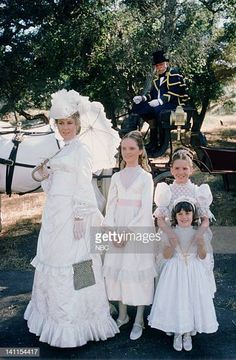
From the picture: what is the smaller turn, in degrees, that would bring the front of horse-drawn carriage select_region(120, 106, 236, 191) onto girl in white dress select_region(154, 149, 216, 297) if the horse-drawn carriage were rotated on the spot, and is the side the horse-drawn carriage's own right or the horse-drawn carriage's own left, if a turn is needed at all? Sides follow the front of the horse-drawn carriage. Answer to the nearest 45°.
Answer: approximately 90° to the horse-drawn carriage's own left

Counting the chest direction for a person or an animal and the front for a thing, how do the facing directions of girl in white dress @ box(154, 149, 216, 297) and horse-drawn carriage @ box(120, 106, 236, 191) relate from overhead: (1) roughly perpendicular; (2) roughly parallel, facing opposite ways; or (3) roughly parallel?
roughly perpendicular

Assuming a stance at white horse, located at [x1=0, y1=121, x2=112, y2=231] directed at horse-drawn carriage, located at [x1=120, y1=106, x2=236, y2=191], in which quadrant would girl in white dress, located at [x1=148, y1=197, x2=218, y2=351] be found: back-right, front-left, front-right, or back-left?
front-right

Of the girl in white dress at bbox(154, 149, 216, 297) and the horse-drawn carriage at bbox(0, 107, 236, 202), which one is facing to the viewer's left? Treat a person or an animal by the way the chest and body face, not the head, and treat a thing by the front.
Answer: the horse-drawn carriage

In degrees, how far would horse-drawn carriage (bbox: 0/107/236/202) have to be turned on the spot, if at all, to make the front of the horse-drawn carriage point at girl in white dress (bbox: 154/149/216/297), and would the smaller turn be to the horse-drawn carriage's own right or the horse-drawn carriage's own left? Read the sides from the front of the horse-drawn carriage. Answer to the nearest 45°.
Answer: approximately 135° to the horse-drawn carriage's own left

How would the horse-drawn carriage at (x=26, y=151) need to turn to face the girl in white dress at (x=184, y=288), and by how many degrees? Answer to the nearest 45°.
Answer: approximately 135° to its left

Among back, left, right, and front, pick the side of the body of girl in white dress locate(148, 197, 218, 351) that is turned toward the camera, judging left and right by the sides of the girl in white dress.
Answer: front

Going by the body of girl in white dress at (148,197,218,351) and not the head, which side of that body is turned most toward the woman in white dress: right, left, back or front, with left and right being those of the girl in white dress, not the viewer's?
right

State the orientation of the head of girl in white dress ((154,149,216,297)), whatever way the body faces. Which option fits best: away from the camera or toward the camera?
toward the camera

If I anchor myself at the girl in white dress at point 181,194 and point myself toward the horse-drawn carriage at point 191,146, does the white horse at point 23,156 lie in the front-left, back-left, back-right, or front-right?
front-left

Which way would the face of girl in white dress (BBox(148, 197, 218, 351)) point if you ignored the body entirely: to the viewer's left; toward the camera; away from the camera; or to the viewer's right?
toward the camera

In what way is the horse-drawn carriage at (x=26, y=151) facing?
to the viewer's left

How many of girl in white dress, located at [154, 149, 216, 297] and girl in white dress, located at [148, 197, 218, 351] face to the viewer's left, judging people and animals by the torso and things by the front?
0

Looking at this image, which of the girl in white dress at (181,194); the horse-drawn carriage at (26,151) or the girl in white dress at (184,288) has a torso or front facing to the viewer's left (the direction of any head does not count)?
the horse-drawn carriage
